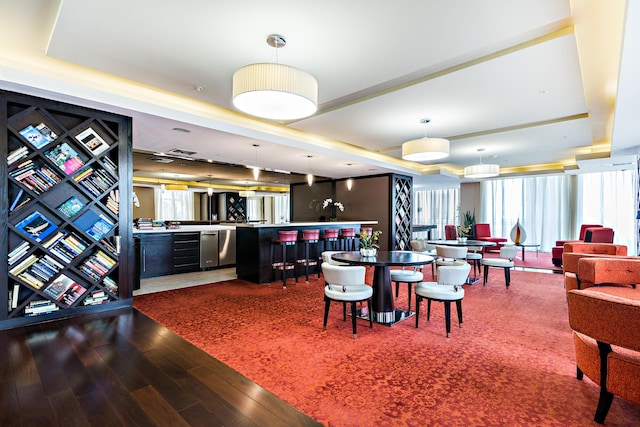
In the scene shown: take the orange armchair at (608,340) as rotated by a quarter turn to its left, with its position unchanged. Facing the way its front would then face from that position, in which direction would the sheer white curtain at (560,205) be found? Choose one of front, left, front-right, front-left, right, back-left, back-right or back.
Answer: back-right

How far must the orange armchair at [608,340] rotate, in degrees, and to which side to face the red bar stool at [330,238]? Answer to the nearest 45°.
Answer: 0° — it already faces it

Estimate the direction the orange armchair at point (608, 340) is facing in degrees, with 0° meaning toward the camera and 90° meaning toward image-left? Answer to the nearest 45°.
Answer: approximately 135°

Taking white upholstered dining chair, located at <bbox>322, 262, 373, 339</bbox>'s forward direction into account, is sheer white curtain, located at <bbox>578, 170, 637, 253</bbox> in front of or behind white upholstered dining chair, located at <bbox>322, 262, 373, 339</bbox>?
in front

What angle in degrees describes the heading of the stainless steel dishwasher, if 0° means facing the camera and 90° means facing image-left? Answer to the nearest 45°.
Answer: approximately 0°

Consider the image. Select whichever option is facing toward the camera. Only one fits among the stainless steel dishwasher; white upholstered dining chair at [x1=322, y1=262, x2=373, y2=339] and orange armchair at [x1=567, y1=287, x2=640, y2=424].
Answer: the stainless steel dishwasher

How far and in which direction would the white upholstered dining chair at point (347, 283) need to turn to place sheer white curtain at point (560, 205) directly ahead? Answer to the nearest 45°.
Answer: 0° — it already faces it

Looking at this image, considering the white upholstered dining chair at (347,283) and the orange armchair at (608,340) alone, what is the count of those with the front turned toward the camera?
0

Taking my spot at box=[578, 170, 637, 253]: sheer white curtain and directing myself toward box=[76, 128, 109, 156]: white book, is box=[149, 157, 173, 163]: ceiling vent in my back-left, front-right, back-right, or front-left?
front-right

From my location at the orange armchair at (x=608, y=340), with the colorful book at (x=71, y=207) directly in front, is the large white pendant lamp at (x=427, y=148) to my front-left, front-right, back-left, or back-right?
front-right

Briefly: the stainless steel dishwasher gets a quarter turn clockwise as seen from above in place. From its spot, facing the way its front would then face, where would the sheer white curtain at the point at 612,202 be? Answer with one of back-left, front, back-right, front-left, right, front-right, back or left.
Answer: back

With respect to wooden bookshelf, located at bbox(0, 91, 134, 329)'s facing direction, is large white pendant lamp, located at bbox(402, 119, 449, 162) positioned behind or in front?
in front

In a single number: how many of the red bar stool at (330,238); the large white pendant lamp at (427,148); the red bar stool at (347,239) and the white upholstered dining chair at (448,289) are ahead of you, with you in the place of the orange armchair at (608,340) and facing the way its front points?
4

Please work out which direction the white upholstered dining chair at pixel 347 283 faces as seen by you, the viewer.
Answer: facing away from the viewer and to the right of the viewer

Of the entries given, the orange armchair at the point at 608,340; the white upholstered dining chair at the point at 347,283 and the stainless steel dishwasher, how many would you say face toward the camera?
1

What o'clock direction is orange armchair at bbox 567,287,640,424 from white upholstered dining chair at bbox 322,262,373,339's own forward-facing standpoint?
The orange armchair is roughly at 3 o'clock from the white upholstered dining chair.

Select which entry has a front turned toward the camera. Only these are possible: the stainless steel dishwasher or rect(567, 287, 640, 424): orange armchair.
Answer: the stainless steel dishwasher
